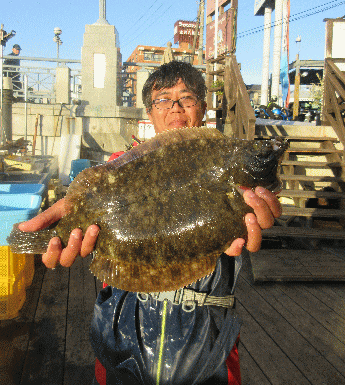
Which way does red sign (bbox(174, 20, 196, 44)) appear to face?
toward the camera

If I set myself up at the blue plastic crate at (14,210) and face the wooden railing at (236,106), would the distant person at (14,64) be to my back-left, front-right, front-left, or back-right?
front-left

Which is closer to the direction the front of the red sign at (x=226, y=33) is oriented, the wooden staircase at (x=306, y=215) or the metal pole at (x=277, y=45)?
the wooden staircase

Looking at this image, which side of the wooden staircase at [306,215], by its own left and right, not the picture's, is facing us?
front

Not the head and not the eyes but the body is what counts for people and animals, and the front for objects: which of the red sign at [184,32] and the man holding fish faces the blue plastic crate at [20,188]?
the red sign

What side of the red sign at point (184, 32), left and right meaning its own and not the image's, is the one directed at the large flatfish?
front

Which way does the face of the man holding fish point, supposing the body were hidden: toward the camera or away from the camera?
toward the camera

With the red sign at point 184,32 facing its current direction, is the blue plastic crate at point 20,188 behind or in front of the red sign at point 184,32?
in front

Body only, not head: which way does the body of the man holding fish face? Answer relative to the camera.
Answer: toward the camera
